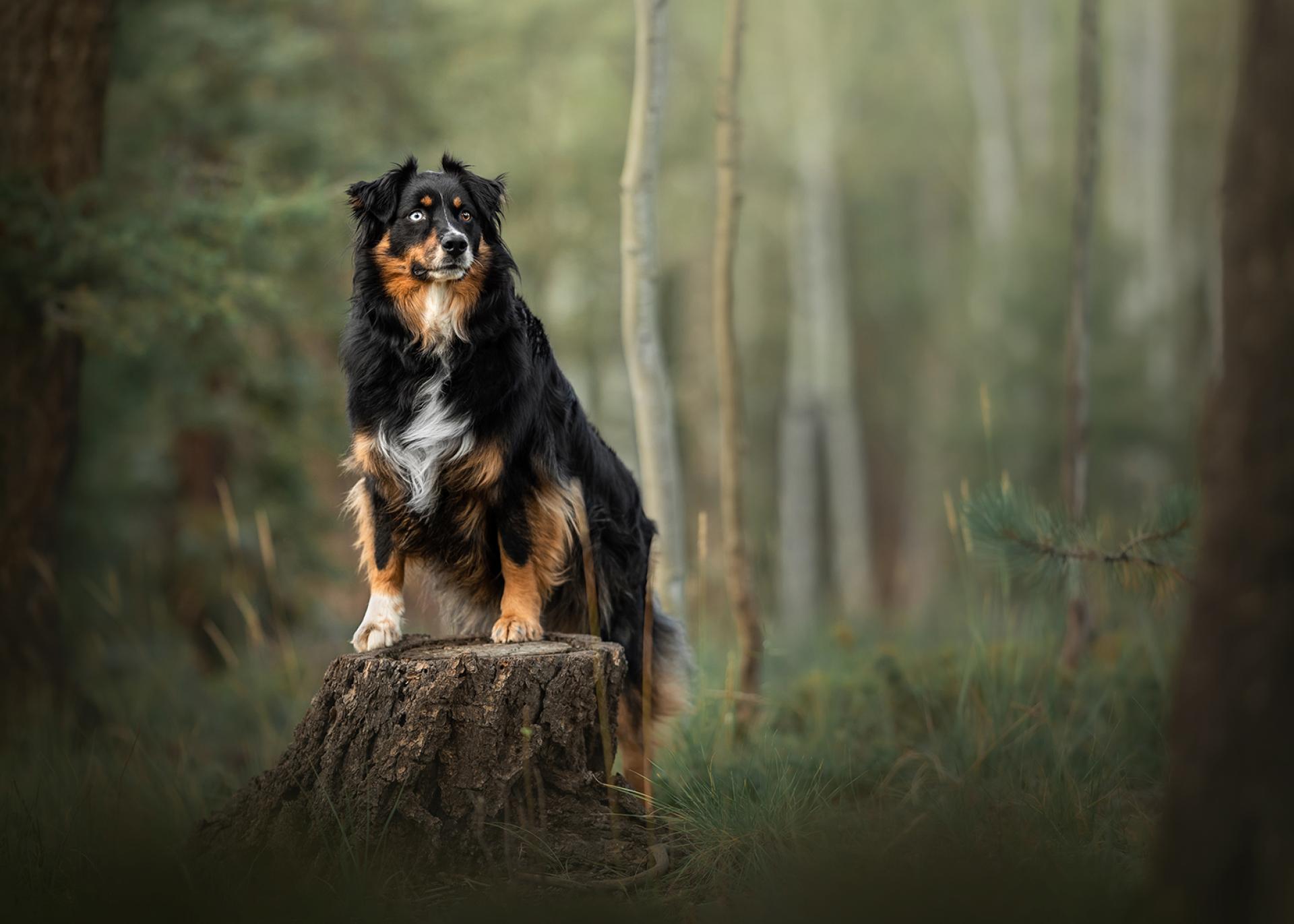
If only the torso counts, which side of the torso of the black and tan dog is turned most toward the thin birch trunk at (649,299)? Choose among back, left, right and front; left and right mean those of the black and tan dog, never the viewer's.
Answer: back

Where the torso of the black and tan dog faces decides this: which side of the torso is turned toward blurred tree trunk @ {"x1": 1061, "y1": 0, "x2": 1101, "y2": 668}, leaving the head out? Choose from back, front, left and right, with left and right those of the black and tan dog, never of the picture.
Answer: back

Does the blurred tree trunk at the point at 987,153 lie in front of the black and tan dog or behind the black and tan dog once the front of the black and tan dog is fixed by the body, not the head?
behind

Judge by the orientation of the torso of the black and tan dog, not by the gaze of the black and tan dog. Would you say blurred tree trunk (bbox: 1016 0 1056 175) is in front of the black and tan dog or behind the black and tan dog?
behind

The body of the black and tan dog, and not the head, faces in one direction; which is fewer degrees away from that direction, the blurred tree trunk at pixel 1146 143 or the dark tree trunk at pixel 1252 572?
the dark tree trunk

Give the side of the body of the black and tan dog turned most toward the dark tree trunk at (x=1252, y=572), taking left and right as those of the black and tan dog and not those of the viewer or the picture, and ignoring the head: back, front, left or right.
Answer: left

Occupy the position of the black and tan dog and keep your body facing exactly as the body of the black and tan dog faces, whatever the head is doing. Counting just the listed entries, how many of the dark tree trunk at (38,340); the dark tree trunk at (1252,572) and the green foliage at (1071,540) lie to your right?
1

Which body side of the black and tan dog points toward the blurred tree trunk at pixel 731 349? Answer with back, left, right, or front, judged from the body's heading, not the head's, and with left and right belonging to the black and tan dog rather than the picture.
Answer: back

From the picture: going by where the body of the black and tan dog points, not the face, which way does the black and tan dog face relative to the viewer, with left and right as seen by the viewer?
facing the viewer and to the left of the viewer

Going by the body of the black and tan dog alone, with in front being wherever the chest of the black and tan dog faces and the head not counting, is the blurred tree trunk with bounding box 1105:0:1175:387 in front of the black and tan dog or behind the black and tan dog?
behind
